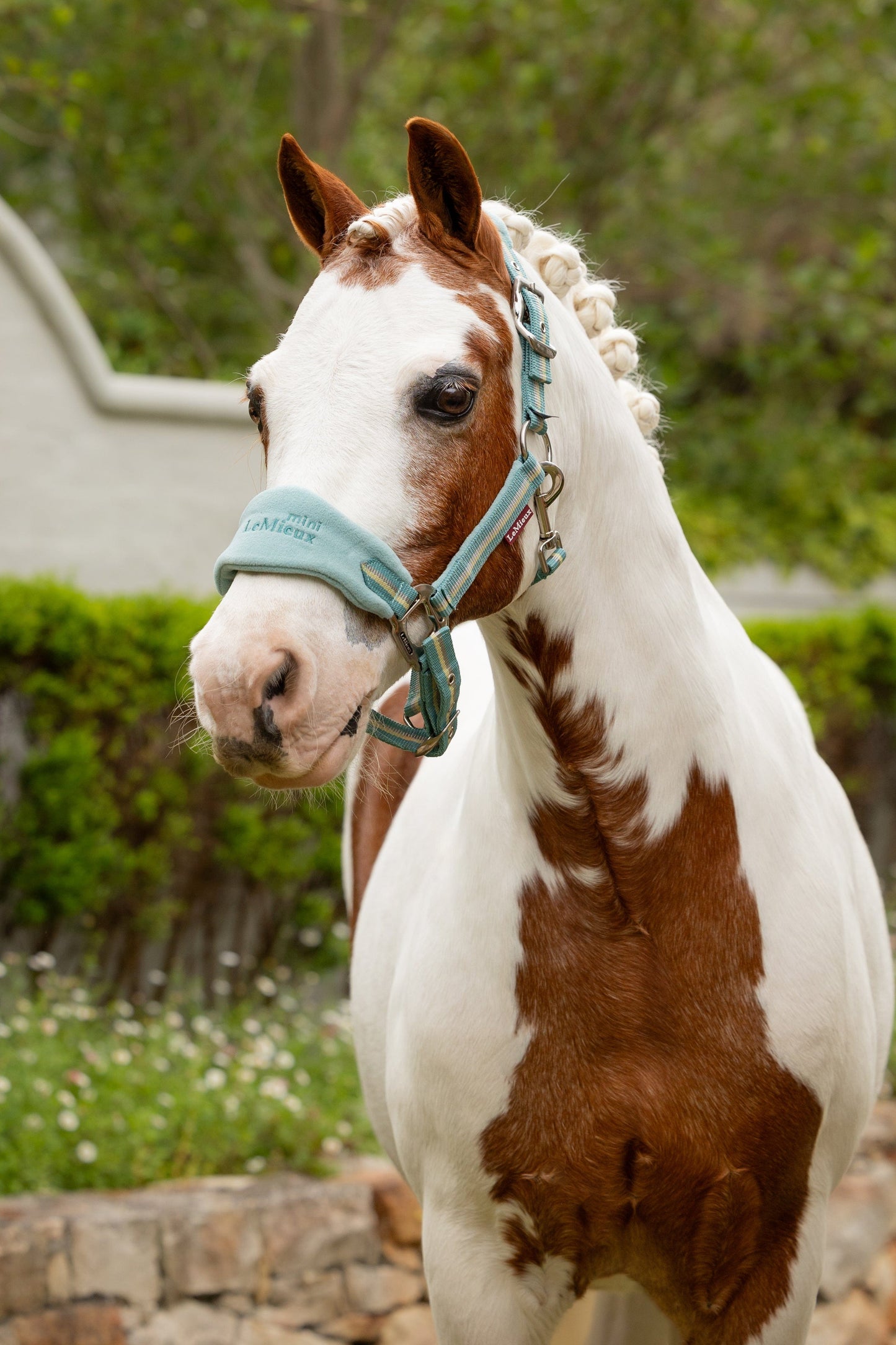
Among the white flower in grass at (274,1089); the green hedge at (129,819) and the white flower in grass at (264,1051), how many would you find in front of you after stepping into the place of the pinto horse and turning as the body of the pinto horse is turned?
0

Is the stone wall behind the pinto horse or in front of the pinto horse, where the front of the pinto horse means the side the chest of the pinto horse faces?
behind

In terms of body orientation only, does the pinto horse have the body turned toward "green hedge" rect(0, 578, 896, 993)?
no

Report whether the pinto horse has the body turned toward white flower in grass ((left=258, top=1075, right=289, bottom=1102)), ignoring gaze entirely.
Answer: no

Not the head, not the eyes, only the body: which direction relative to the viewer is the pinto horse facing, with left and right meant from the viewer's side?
facing the viewer

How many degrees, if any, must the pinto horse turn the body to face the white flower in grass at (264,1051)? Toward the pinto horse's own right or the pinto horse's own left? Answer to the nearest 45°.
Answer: approximately 180°
